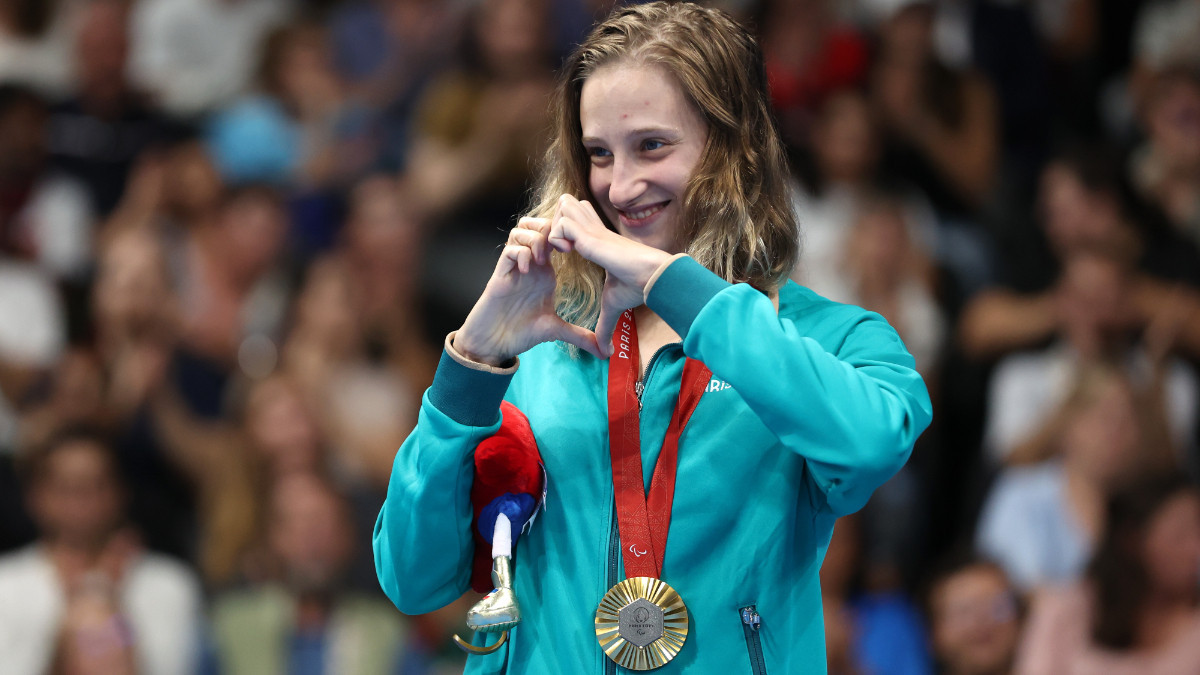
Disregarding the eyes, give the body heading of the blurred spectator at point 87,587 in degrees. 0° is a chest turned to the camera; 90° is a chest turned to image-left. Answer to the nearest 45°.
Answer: approximately 0°

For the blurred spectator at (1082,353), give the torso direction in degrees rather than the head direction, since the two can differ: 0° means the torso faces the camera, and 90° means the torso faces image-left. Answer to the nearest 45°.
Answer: approximately 0°

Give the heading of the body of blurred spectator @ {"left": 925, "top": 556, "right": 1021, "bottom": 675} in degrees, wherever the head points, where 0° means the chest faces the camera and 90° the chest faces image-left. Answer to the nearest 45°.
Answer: approximately 315°

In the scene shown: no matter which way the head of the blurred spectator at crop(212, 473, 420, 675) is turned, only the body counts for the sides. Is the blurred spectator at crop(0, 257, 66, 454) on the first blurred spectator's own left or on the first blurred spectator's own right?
on the first blurred spectator's own right
